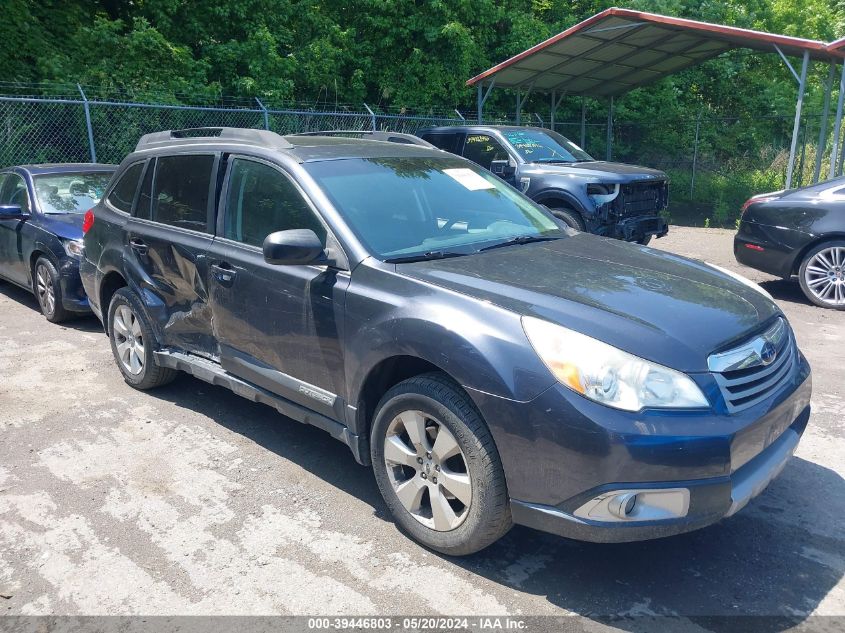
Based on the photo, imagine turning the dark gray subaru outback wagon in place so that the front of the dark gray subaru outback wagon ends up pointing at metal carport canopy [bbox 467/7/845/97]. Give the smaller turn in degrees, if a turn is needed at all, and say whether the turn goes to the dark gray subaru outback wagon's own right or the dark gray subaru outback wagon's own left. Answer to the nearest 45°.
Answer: approximately 135° to the dark gray subaru outback wagon's own left

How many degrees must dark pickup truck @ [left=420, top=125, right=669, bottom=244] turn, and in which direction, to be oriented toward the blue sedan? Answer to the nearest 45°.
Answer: approximately 90° to its right

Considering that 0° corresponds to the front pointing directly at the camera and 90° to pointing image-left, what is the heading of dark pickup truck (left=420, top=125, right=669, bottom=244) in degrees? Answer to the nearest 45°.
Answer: approximately 315°

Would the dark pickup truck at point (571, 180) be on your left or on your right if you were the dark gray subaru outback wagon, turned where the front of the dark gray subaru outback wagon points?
on your left

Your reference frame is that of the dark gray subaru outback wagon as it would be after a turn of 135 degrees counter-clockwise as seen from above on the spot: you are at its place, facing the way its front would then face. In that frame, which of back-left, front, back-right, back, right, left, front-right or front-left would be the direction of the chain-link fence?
front

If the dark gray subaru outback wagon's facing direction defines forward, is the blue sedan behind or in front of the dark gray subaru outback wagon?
behind

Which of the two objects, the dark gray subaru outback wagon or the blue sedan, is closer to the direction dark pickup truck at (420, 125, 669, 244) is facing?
the dark gray subaru outback wagon
